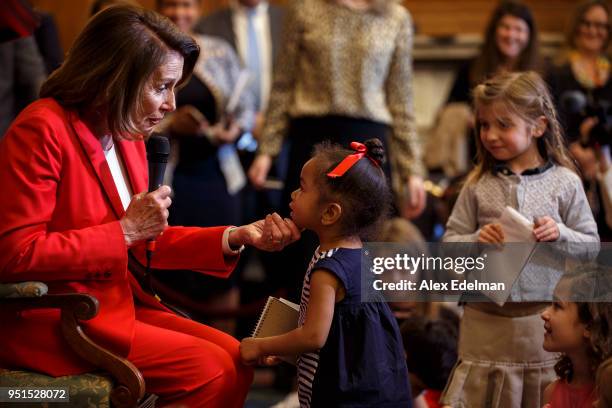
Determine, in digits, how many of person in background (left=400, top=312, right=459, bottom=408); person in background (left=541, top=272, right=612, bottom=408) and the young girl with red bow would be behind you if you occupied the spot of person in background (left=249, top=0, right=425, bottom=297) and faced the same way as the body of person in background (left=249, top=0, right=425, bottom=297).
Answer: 0

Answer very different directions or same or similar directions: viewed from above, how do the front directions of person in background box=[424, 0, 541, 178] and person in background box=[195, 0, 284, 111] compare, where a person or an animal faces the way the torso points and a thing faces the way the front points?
same or similar directions

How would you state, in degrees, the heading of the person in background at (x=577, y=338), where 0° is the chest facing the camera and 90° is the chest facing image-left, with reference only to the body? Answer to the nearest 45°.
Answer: approximately 90°

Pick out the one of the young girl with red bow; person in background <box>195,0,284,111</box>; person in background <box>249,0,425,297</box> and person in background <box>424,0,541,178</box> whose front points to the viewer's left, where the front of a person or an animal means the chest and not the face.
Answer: the young girl with red bow

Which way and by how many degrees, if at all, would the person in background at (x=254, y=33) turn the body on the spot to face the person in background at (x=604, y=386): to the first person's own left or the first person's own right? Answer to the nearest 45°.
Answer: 0° — they already face them

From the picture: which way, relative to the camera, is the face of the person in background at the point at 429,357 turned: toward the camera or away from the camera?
away from the camera

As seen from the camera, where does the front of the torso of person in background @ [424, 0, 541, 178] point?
toward the camera

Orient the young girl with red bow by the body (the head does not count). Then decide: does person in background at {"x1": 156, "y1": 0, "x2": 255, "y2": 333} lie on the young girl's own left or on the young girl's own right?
on the young girl's own right

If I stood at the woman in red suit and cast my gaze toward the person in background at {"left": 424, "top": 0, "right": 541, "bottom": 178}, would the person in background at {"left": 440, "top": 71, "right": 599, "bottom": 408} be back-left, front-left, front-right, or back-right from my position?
front-right

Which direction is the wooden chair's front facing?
to the viewer's right

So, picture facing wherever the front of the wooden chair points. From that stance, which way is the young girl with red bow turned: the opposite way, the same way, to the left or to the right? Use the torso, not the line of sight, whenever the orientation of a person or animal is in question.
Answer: the opposite way

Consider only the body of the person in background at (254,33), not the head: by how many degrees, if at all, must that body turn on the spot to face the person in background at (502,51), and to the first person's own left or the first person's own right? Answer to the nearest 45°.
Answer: approximately 45° to the first person's own left

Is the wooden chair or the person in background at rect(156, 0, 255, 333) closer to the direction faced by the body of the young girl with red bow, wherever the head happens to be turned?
the wooden chair

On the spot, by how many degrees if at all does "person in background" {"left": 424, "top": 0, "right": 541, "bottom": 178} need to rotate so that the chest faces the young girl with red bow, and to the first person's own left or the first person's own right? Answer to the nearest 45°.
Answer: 0° — they already face them

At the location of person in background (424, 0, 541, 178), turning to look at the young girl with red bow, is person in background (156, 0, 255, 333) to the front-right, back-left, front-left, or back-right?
front-right

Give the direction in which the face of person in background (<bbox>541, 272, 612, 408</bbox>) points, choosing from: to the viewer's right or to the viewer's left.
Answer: to the viewer's left

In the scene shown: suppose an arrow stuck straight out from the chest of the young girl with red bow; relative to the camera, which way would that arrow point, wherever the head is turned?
to the viewer's left

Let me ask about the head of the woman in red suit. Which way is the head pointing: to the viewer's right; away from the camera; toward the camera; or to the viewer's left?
to the viewer's right

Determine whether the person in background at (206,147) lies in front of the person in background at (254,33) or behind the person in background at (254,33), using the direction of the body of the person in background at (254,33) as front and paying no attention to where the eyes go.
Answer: in front

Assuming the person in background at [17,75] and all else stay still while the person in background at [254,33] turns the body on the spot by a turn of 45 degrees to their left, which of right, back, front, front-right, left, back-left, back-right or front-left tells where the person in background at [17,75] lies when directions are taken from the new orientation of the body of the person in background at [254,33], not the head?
right

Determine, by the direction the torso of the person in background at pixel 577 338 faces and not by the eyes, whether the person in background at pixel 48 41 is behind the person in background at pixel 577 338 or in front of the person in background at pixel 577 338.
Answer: in front
